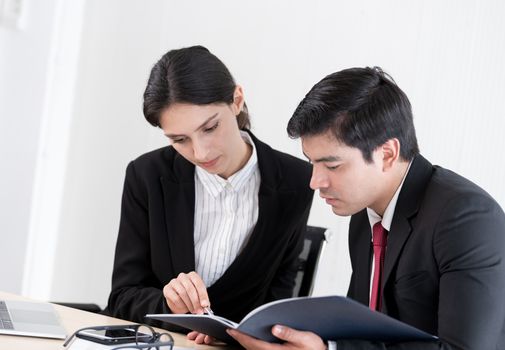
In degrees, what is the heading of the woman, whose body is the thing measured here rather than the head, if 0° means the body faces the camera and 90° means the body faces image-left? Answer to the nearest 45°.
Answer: approximately 0°

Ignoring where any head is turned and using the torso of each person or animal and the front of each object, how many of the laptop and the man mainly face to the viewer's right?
1

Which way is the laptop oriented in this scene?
to the viewer's right

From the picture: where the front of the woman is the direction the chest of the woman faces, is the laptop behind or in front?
in front

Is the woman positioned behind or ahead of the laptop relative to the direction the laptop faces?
ahead

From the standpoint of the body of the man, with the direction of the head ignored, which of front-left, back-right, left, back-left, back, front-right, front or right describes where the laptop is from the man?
front-right

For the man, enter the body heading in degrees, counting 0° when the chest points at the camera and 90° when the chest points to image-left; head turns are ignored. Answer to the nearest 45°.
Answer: approximately 45°

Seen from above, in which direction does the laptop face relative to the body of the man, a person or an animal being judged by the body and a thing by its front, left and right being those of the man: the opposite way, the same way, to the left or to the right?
the opposite way

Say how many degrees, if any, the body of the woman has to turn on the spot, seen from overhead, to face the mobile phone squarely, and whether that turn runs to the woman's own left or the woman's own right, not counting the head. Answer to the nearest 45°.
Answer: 0° — they already face it

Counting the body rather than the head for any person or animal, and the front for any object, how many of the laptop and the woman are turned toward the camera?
1

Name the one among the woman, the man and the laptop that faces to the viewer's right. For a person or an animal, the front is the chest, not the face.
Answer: the laptop
